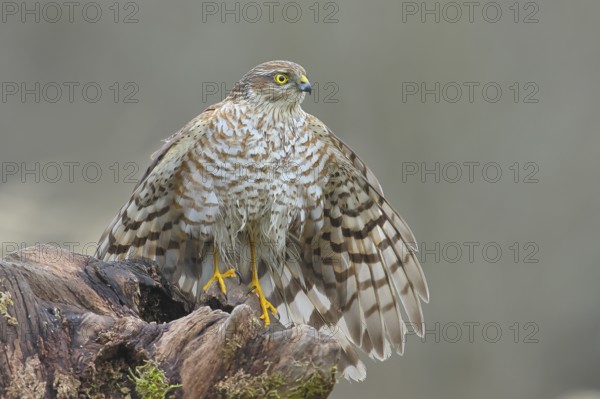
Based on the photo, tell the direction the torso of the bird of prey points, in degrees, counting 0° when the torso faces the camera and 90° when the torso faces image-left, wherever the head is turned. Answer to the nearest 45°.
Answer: approximately 0°
